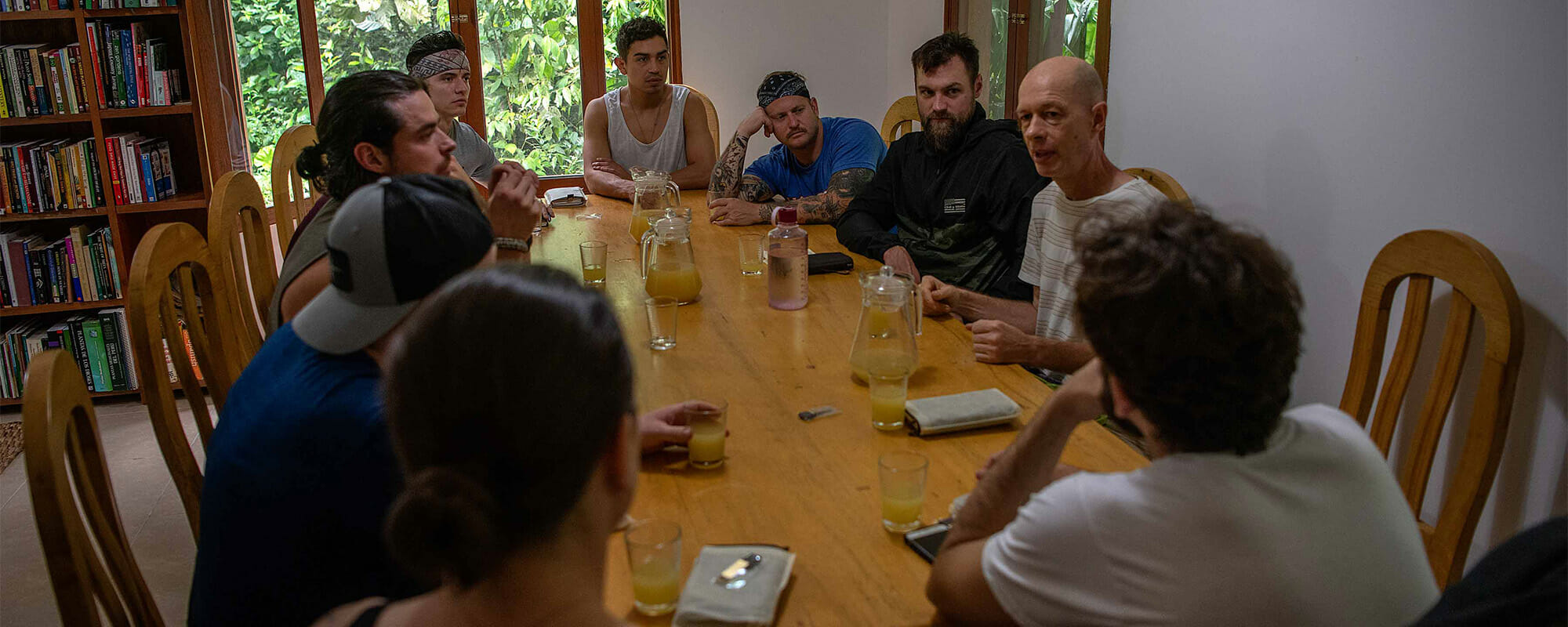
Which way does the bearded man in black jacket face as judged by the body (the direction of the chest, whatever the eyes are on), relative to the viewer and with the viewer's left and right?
facing the viewer and to the left of the viewer

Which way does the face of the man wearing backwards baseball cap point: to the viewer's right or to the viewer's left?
to the viewer's right

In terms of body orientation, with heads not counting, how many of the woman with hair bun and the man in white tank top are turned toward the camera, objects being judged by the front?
1

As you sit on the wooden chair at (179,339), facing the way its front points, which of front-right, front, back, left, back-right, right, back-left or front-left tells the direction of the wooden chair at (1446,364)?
front

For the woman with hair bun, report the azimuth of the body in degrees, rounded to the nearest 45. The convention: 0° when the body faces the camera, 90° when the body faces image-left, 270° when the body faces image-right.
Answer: approximately 225°

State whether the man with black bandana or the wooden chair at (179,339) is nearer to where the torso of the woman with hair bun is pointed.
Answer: the man with black bandana

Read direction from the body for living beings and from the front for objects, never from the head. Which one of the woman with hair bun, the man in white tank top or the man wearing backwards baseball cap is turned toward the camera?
the man in white tank top

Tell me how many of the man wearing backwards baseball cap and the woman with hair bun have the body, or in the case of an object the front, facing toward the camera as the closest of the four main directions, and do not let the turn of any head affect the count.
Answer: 0

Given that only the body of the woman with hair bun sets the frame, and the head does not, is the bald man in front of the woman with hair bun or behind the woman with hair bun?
in front

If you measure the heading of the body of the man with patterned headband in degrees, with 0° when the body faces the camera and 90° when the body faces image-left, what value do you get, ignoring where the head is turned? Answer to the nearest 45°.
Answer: approximately 315°

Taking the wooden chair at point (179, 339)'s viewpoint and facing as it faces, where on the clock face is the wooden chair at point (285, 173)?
the wooden chair at point (285, 173) is roughly at 8 o'clock from the wooden chair at point (179, 339).

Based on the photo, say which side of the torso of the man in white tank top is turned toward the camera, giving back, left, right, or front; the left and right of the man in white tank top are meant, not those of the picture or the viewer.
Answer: front

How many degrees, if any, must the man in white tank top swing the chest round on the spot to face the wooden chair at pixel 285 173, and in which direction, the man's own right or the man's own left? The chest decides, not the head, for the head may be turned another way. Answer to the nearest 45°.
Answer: approximately 45° to the man's own right

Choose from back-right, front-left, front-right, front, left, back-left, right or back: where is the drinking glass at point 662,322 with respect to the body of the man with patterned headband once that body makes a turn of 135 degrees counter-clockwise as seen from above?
back

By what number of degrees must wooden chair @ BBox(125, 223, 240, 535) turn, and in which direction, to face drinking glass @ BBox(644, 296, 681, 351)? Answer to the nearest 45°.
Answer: approximately 45° to its left

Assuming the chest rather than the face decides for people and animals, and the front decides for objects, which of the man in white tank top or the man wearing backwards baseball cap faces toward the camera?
the man in white tank top

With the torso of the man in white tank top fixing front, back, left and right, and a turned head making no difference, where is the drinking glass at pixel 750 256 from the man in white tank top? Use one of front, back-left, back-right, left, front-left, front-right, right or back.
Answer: front
